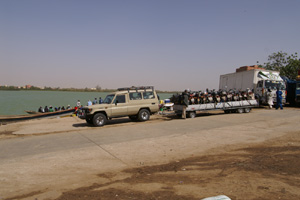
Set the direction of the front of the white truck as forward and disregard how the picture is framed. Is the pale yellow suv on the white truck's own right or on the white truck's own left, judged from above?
on the white truck's own right

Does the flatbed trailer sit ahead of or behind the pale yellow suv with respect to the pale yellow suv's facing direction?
behind

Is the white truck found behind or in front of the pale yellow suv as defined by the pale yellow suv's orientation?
behind

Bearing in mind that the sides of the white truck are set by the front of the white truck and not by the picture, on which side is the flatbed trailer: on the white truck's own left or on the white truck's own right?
on the white truck's own right

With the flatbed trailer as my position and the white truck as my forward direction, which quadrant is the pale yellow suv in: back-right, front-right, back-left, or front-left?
back-left

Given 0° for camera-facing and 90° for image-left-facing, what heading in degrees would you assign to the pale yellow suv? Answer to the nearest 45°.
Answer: approximately 45°

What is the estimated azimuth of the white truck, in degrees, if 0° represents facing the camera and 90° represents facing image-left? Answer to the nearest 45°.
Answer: approximately 315°
